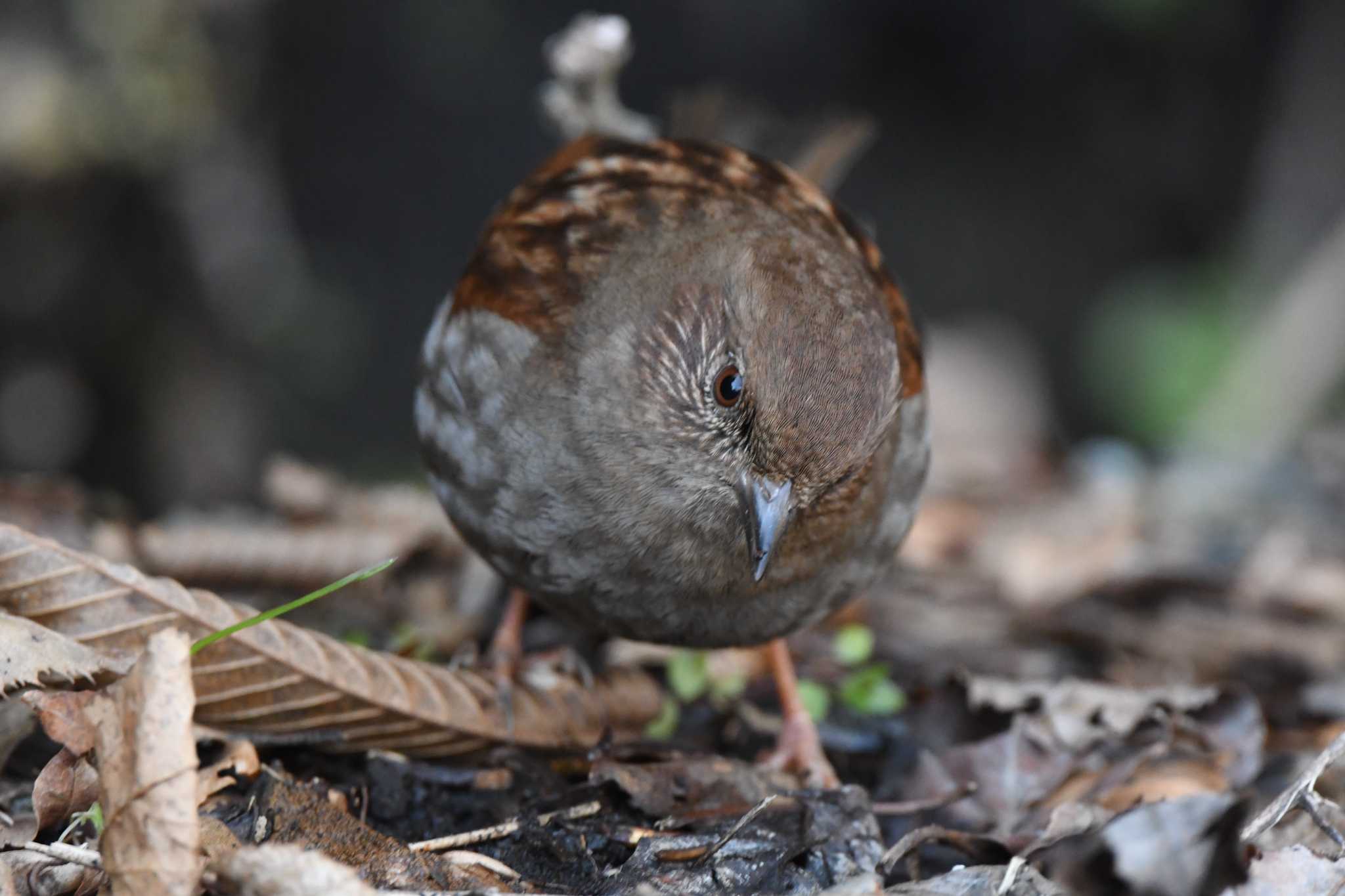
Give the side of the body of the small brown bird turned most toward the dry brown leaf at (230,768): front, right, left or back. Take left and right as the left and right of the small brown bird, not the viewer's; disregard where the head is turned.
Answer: right

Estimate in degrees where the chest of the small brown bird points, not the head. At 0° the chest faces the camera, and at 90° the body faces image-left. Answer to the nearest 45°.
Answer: approximately 0°

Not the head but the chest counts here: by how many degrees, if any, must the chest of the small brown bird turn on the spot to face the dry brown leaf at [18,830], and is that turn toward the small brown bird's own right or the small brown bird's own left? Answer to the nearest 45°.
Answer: approximately 45° to the small brown bird's own right

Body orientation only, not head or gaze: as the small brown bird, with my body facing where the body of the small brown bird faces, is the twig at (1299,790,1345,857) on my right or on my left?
on my left

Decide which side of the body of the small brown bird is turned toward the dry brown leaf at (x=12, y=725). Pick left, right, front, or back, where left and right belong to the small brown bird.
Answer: right
